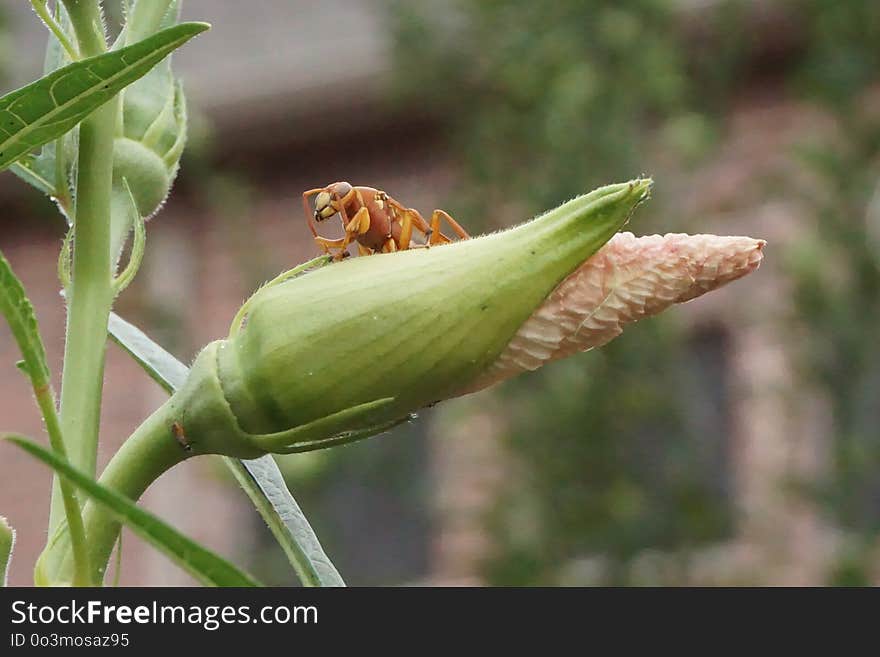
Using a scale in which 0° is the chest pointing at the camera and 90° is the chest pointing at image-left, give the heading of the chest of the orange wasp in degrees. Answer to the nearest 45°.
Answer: approximately 90°
